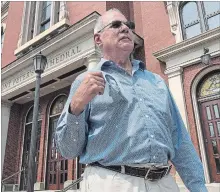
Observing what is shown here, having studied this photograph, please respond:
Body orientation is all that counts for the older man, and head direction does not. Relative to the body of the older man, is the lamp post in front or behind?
behind

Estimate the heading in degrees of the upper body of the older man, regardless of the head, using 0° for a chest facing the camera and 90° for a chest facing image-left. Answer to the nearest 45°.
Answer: approximately 315°
